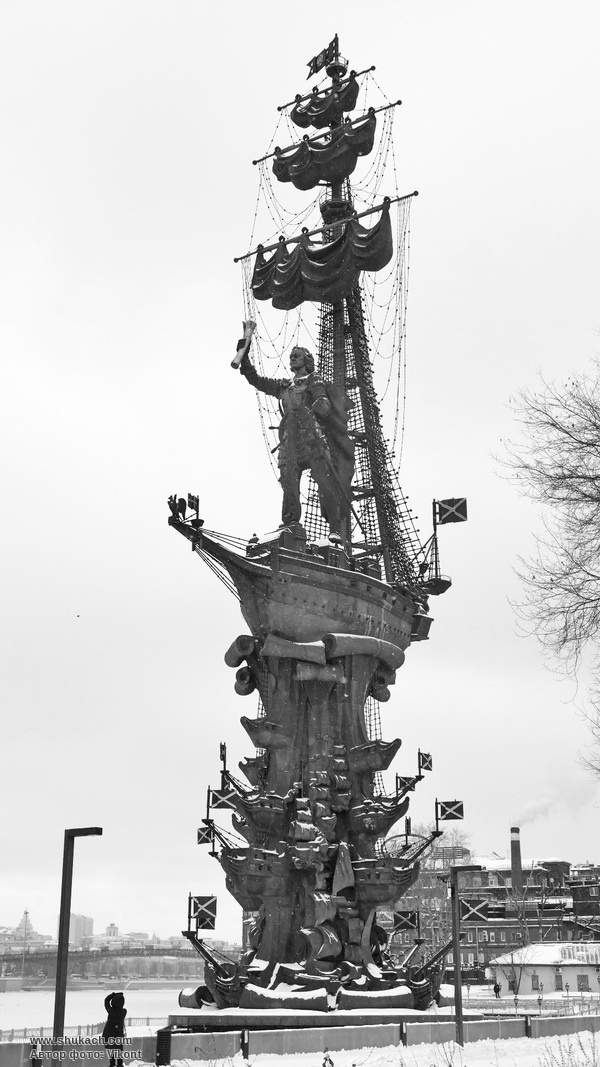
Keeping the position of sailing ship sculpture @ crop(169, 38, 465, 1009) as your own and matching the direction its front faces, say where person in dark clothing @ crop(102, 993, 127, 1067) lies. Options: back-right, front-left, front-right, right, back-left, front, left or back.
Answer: front-left

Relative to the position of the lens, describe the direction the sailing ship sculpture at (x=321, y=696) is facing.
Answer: facing the viewer and to the left of the viewer

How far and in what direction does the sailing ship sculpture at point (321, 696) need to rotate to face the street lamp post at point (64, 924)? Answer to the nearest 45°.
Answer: approximately 45° to its left

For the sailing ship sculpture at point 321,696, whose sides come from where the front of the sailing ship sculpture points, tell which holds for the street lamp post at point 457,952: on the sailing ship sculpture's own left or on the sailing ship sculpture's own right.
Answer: on the sailing ship sculpture's own left
